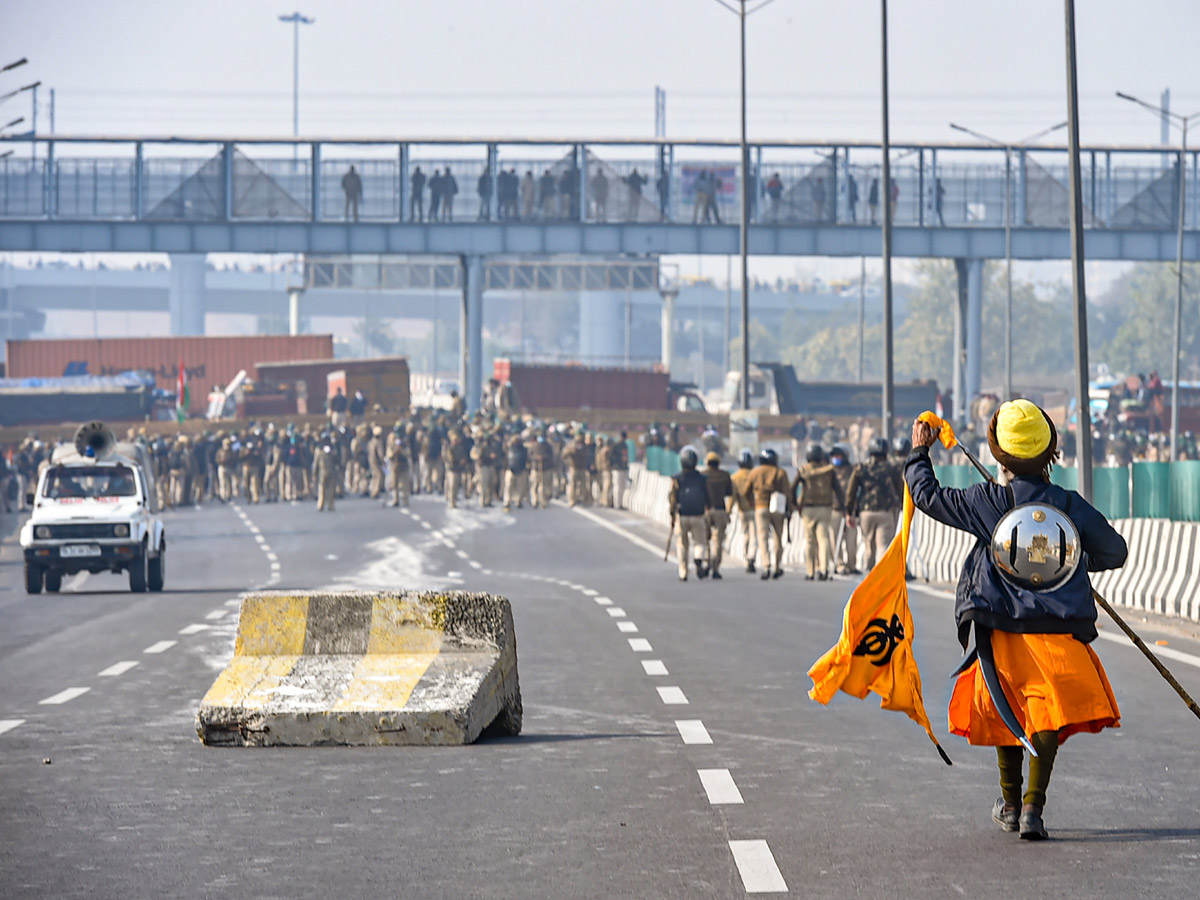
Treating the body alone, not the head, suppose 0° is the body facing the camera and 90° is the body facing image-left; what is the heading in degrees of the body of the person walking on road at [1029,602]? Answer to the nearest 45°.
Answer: approximately 180°

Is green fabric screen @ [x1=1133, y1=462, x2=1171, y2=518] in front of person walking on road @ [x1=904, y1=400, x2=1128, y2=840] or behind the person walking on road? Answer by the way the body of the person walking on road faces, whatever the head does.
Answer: in front

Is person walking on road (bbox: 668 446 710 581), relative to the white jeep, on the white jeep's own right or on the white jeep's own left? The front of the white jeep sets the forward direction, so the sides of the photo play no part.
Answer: on the white jeep's own left

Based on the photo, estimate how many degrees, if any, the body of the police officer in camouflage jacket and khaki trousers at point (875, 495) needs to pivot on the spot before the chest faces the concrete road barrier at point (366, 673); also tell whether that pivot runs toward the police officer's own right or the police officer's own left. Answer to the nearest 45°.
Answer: approximately 180°

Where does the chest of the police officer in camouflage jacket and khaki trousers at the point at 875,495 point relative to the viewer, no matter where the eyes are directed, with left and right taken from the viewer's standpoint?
facing away from the viewer

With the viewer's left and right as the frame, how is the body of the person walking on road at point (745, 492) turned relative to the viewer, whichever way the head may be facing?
facing away from the viewer

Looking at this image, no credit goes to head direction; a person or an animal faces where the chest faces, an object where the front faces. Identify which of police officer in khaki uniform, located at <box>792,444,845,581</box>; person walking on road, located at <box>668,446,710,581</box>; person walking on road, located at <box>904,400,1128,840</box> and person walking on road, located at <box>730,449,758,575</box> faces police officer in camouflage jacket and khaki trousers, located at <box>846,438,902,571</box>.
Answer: person walking on road, located at <box>904,400,1128,840</box>

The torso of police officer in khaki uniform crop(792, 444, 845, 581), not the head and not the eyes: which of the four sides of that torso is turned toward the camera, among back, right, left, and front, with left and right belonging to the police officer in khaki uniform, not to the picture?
back

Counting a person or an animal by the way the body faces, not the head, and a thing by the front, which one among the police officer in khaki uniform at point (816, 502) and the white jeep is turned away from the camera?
the police officer in khaki uniform

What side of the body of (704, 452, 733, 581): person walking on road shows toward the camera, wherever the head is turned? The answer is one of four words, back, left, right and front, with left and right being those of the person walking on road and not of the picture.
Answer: back

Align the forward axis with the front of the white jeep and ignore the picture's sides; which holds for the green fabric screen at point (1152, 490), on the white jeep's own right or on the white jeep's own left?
on the white jeep's own left

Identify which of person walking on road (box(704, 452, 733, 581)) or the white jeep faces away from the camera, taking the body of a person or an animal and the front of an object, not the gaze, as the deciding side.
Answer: the person walking on road

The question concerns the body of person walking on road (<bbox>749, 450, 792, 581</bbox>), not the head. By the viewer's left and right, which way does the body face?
facing away from the viewer

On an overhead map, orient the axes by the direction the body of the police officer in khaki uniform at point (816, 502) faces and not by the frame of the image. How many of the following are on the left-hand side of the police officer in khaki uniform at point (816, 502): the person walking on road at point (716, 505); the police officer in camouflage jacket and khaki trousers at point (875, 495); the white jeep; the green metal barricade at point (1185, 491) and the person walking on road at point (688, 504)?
3
